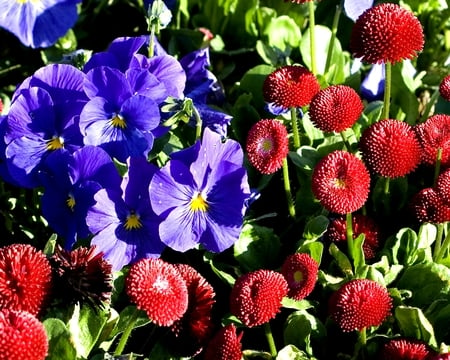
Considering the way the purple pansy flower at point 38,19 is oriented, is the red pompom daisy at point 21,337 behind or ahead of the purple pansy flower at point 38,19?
ahead

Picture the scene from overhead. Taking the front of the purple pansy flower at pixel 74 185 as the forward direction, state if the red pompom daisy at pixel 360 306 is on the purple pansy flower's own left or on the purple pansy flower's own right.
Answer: on the purple pansy flower's own left

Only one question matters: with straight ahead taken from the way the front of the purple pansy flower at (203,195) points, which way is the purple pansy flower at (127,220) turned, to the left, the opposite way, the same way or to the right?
the same way

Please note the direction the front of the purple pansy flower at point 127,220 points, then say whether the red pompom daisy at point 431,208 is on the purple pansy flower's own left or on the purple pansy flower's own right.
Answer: on the purple pansy flower's own left

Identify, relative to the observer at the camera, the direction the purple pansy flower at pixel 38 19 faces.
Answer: facing the viewer

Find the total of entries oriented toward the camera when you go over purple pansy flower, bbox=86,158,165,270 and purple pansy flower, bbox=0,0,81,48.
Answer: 2

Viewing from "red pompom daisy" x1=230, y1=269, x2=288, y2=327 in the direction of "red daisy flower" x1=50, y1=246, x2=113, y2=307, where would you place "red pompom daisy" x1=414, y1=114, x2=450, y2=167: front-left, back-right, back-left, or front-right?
back-right

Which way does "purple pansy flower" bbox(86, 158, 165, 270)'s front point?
toward the camera

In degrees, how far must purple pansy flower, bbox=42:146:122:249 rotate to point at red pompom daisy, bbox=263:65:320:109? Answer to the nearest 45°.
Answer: approximately 90° to its left

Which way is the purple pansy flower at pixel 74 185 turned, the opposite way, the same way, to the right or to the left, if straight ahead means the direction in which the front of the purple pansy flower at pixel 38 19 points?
the same way

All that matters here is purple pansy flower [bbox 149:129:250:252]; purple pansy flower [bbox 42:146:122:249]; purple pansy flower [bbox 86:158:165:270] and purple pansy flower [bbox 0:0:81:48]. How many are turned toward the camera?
4

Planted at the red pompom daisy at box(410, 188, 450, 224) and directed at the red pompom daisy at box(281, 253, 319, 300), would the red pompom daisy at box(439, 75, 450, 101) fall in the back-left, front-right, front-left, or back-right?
back-right
